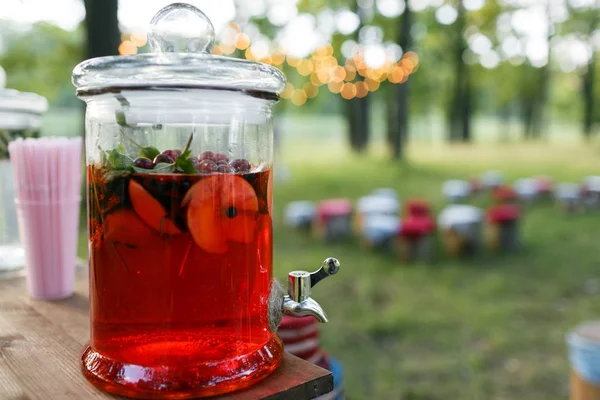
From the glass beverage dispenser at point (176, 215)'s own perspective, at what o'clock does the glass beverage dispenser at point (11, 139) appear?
the glass beverage dispenser at point (11, 139) is roughly at 8 o'clock from the glass beverage dispenser at point (176, 215).

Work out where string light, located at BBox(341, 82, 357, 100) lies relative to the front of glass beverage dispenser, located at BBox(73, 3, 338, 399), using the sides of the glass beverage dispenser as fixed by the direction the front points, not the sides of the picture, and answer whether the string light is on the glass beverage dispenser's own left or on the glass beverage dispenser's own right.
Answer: on the glass beverage dispenser's own left

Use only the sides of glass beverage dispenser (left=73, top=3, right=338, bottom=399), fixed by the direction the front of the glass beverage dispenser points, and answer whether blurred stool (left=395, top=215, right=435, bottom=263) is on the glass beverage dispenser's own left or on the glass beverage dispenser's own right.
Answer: on the glass beverage dispenser's own left

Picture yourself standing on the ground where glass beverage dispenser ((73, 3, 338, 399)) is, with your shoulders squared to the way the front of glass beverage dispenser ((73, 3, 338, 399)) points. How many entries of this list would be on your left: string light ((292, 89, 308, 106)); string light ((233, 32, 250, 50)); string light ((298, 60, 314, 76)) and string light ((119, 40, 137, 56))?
4

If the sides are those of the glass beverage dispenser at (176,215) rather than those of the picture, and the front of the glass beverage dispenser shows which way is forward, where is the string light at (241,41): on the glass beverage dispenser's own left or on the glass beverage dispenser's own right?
on the glass beverage dispenser's own left

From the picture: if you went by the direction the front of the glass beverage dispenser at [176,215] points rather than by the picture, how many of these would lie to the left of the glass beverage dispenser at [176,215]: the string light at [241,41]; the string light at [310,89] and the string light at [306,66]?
3

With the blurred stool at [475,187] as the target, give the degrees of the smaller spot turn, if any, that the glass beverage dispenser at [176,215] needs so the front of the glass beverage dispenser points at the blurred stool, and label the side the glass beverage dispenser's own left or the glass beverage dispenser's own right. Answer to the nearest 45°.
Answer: approximately 45° to the glass beverage dispenser's own left

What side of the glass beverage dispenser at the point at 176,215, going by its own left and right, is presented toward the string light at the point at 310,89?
left

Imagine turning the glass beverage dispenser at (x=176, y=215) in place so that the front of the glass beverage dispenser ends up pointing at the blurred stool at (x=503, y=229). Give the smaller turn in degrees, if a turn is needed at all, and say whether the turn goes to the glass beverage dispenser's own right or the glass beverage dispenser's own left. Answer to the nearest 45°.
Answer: approximately 45° to the glass beverage dispenser's own left

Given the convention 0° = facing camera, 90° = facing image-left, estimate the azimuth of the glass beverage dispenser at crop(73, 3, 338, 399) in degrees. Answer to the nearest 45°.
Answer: approximately 270°

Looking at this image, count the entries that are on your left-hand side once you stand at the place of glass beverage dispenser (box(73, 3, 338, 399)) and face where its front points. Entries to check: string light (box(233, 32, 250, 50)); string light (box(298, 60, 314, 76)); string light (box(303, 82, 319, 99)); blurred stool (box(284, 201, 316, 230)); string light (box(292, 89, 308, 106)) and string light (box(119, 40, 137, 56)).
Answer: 6

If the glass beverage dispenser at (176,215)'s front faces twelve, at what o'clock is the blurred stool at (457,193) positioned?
The blurred stool is roughly at 10 o'clock from the glass beverage dispenser.

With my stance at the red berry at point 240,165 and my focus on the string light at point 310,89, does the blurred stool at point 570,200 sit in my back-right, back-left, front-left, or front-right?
front-right

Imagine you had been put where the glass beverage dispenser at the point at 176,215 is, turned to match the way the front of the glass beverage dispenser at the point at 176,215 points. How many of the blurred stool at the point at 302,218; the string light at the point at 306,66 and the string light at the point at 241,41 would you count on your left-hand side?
3

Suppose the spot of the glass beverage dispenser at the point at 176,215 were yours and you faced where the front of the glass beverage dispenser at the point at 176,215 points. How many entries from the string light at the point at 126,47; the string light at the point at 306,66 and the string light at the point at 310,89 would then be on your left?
3
